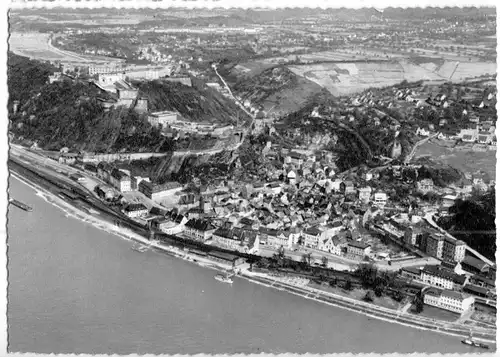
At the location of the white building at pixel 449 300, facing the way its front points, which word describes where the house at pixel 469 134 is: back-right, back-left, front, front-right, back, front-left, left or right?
back-right

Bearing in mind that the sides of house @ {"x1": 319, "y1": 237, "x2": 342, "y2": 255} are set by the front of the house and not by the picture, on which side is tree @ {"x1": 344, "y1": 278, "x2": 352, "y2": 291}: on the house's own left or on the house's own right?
on the house's own left

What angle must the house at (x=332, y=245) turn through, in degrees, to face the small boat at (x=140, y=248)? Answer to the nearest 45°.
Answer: approximately 45° to its right

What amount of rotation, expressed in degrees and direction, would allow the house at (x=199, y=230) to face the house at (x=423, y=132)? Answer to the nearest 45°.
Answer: approximately 180°

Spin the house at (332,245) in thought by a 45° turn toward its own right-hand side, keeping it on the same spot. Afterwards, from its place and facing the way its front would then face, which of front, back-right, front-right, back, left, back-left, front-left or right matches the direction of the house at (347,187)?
right

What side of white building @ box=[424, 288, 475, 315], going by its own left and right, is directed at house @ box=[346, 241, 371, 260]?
right

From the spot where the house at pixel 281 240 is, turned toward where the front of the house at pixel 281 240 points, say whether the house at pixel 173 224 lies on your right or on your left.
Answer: on your right

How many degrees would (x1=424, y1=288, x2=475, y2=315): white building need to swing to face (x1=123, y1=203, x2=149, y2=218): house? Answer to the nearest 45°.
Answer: approximately 90° to its right

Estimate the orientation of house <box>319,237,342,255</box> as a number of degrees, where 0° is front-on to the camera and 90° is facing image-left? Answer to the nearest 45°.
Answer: approximately 45°

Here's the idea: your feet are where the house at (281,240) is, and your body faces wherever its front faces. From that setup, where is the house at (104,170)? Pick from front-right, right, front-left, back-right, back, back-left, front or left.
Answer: right

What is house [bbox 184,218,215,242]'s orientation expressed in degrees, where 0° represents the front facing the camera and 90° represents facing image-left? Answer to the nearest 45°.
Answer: approximately 45°
